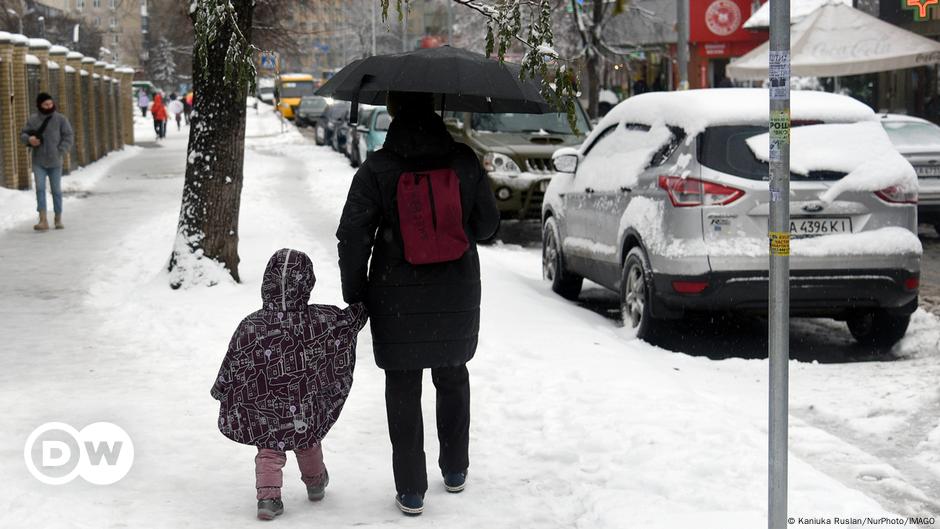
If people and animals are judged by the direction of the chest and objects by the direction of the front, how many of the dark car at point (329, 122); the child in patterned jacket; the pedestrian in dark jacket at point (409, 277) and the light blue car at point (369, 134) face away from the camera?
2

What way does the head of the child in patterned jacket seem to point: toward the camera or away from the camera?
away from the camera

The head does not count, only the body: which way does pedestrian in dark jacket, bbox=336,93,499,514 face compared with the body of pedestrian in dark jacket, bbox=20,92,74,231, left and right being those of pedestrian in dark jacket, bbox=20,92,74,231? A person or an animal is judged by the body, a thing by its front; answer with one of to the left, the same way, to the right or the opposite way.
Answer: the opposite way

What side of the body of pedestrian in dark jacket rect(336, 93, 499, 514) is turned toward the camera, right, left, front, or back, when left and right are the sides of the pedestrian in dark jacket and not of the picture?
back

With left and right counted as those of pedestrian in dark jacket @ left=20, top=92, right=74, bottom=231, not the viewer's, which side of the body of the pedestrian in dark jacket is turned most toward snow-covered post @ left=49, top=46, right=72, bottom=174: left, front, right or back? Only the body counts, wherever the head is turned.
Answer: back

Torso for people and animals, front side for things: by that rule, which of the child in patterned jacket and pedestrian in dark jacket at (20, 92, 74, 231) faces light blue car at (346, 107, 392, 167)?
the child in patterned jacket

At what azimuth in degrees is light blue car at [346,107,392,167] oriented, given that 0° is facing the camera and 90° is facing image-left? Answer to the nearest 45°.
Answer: approximately 45°

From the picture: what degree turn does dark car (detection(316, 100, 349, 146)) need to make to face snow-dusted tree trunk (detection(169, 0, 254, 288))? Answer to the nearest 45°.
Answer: approximately 45° to its left

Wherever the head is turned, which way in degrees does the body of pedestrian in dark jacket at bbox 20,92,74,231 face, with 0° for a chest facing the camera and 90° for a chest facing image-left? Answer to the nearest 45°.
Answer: approximately 0°

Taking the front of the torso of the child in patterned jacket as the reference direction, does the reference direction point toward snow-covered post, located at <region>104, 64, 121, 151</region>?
yes
